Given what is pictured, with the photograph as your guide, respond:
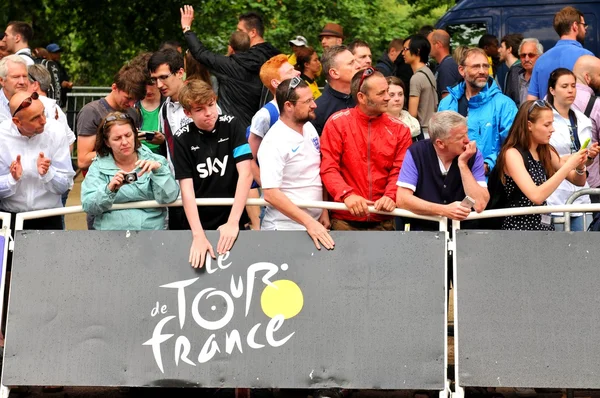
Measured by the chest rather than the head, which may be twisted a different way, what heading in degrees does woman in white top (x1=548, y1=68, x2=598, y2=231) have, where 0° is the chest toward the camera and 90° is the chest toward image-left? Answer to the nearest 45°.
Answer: approximately 315°

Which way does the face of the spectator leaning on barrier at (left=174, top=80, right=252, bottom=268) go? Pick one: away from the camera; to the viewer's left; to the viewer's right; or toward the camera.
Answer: toward the camera

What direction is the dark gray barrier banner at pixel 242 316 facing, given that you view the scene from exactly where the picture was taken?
facing the viewer

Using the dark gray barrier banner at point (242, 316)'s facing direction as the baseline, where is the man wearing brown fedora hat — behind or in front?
behind

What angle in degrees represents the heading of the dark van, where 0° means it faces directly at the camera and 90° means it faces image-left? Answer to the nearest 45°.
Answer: approximately 90°

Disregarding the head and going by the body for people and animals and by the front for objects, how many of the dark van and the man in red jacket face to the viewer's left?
1

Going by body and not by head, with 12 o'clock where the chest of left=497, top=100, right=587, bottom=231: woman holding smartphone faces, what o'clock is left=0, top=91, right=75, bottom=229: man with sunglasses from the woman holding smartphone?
The man with sunglasses is roughly at 4 o'clock from the woman holding smartphone.

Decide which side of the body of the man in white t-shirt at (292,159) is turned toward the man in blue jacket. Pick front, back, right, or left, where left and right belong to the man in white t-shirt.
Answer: left

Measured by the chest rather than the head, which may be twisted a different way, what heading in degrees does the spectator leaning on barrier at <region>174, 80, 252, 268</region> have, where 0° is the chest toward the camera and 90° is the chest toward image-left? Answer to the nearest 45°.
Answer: approximately 0°

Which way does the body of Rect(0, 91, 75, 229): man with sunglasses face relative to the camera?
toward the camera
